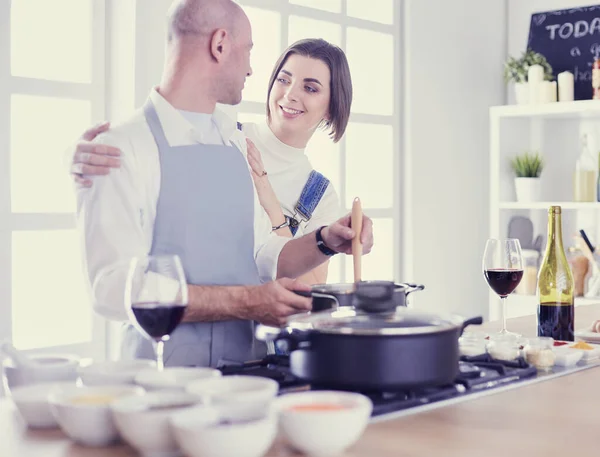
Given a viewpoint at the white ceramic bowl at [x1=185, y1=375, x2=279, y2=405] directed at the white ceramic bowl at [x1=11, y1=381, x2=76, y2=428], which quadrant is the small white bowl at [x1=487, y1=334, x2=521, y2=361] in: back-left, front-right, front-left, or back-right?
back-right

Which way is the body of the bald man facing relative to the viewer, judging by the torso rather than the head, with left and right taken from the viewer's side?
facing the viewer and to the right of the viewer

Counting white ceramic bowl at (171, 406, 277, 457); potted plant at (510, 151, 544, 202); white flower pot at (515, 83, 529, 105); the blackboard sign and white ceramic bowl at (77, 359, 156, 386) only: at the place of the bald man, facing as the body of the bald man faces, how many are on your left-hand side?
3

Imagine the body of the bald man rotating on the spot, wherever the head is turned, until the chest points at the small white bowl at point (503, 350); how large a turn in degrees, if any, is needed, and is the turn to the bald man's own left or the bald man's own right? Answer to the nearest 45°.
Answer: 0° — they already face it

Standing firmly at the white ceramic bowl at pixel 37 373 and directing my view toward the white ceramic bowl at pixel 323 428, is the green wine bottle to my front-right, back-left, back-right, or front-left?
front-left

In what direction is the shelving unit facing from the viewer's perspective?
toward the camera

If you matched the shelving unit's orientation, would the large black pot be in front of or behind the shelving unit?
in front

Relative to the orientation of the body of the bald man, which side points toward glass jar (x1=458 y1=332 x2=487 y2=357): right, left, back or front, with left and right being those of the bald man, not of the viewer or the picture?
front

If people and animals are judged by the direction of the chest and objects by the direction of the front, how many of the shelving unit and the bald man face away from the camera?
0

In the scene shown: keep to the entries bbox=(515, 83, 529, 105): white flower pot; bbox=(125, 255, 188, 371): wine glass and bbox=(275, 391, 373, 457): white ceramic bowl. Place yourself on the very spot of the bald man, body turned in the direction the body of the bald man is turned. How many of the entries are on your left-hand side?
1

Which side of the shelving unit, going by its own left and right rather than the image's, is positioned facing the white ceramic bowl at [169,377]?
front

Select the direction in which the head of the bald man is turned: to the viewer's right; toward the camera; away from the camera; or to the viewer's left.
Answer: to the viewer's right

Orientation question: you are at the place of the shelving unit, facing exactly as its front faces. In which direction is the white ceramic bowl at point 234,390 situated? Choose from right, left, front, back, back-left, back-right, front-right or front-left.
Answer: front

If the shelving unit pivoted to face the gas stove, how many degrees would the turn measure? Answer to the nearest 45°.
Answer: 0° — it already faces it

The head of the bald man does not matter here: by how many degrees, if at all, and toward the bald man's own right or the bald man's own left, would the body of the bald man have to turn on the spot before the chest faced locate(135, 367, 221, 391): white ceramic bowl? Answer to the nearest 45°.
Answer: approximately 45° to the bald man's own right

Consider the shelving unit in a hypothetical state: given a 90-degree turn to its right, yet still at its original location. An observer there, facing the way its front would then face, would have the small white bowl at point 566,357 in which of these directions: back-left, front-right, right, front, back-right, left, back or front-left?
left
